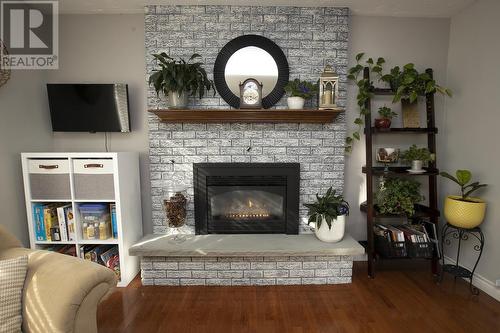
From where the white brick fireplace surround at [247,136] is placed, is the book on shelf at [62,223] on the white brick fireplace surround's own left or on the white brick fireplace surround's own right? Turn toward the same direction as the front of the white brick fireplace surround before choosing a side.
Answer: on the white brick fireplace surround's own right

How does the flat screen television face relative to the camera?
toward the camera

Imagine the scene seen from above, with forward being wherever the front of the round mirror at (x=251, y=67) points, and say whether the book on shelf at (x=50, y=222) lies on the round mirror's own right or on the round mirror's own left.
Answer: on the round mirror's own right

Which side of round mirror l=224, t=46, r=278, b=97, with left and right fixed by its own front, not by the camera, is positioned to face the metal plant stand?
left

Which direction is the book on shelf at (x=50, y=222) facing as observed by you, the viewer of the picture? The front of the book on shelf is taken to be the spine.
facing the viewer

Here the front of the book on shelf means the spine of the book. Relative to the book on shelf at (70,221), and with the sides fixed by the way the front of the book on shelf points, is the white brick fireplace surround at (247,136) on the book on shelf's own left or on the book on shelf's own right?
on the book on shelf's own left

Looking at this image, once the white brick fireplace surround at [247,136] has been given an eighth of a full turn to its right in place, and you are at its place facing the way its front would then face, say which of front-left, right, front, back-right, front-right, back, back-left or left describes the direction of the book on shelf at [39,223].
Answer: front-right

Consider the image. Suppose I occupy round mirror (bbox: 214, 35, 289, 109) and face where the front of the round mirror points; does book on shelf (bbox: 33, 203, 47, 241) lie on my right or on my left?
on my right

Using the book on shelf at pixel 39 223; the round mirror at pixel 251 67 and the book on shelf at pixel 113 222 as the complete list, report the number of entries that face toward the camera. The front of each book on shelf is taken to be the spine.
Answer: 3

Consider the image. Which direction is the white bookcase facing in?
toward the camera

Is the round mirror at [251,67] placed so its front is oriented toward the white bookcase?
no

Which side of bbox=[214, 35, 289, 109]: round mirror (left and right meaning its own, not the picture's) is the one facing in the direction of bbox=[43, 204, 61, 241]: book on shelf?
right

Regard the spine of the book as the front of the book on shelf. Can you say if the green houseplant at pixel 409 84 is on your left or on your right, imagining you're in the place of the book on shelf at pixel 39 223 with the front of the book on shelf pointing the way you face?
on your left

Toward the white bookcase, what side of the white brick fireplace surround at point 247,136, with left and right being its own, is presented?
right
